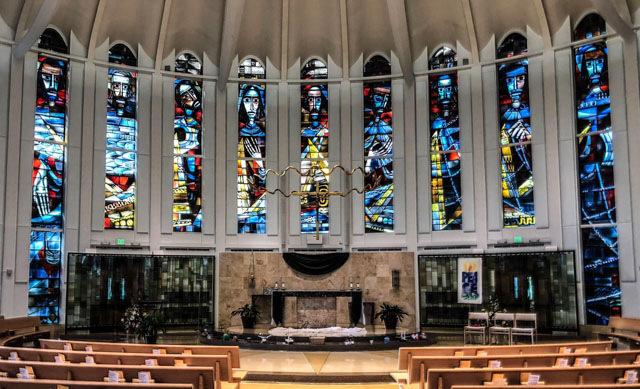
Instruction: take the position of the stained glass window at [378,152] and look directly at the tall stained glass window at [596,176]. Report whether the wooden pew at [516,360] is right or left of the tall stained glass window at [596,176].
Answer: right

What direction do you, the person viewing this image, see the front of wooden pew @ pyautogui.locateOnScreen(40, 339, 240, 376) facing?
facing away from the viewer

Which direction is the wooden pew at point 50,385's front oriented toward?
away from the camera

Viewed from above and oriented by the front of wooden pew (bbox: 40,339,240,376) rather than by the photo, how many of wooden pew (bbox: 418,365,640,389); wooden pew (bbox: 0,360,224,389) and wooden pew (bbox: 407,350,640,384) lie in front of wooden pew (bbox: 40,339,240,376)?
0

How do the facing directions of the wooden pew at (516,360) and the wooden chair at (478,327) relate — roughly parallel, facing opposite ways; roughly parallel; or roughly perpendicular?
roughly parallel, facing opposite ways

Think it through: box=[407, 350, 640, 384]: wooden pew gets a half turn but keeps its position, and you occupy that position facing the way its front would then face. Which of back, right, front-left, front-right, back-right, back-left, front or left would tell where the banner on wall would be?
back

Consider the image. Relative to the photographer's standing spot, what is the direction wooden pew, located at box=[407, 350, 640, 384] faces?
facing away from the viewer

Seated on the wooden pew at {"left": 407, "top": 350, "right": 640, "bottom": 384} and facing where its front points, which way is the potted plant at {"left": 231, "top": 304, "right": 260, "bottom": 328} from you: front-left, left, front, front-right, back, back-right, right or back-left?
front-left

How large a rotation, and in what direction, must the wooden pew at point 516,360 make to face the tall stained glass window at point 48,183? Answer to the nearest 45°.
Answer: approximately 45° to its left

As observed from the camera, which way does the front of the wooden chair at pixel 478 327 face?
facing the viewer

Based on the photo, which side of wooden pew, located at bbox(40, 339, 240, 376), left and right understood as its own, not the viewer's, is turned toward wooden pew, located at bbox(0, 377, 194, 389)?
back

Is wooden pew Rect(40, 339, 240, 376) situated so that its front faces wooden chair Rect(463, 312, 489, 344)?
no

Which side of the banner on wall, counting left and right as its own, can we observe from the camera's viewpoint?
front

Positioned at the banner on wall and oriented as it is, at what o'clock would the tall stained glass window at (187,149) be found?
The tall stained glass window is roughly at 3 o'clock from the banner on wall.
